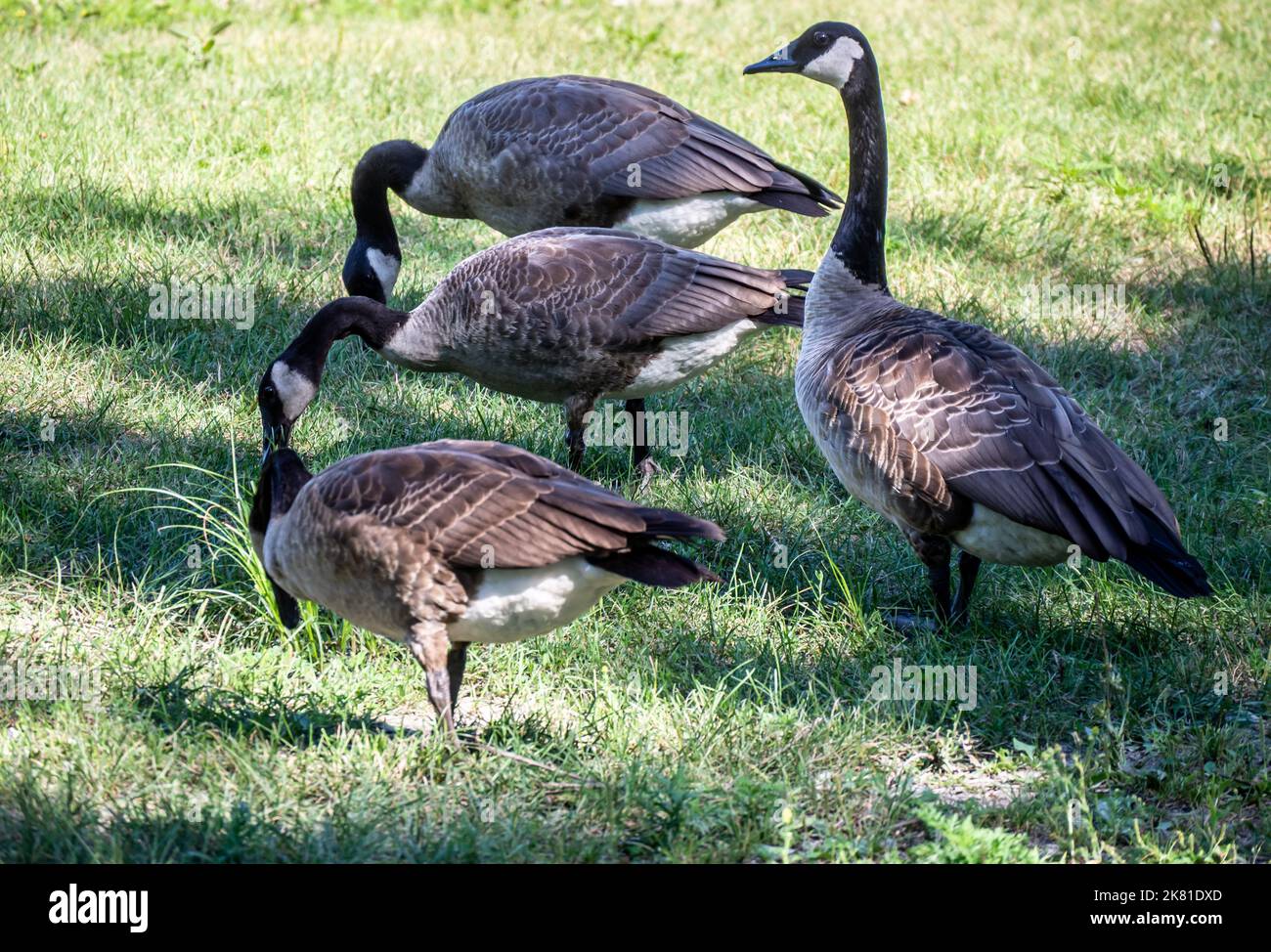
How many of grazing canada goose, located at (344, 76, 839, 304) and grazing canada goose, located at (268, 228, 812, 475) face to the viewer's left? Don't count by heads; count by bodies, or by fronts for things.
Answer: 2

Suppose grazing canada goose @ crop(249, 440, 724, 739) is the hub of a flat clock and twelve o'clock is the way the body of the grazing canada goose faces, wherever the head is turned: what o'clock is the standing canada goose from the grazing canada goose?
The standing canada goose is roughly at 5 o'clock from the grazing canada goose.

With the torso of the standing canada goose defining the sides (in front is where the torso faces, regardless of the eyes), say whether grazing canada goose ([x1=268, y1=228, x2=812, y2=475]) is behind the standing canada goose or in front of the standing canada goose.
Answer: in front

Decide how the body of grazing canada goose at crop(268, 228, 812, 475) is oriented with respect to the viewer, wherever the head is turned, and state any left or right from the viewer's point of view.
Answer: facing to the left of the viewer

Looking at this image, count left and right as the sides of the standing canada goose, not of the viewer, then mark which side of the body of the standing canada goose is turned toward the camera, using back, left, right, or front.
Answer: left

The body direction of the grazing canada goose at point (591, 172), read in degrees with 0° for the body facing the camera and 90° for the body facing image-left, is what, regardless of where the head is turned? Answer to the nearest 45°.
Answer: approximately 90°

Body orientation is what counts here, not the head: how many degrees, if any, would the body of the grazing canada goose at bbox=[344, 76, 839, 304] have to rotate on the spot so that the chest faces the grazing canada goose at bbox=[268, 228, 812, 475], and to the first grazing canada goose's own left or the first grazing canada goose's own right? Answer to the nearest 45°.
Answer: approximately 90° to the first grazing canada goose's own left

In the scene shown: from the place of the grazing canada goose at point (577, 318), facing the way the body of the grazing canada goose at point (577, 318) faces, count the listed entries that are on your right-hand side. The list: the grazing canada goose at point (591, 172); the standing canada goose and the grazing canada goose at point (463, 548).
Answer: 1

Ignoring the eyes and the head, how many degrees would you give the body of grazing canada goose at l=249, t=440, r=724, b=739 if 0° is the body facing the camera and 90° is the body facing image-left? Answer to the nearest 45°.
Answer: approximately 90°
